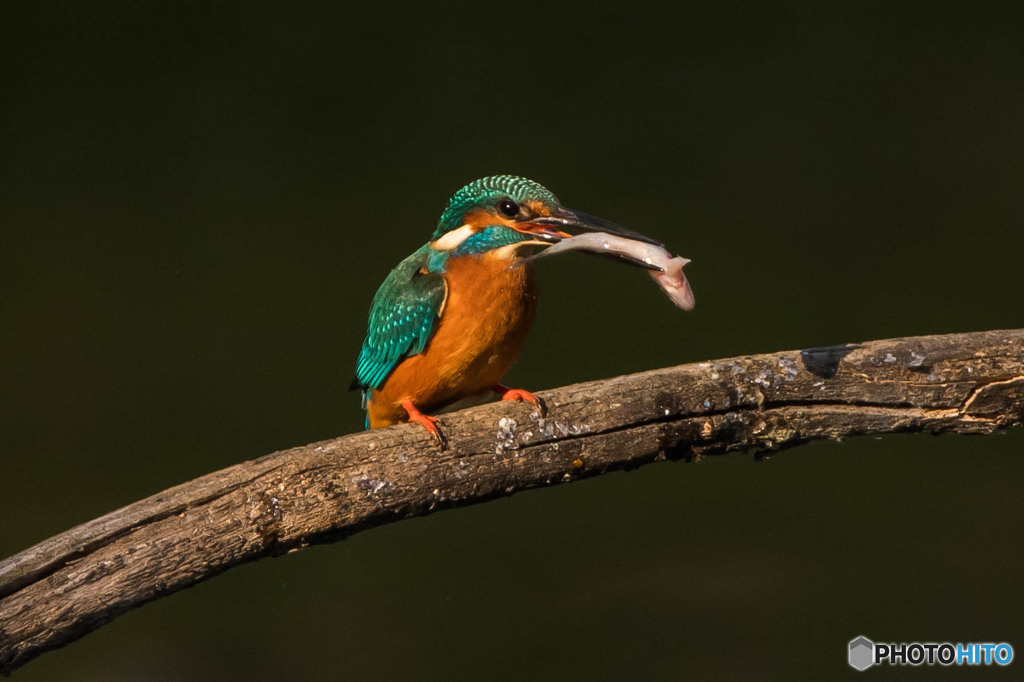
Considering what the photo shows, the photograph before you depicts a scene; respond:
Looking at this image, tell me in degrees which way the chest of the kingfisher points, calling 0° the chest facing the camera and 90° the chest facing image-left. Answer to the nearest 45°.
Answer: approximately 315°
